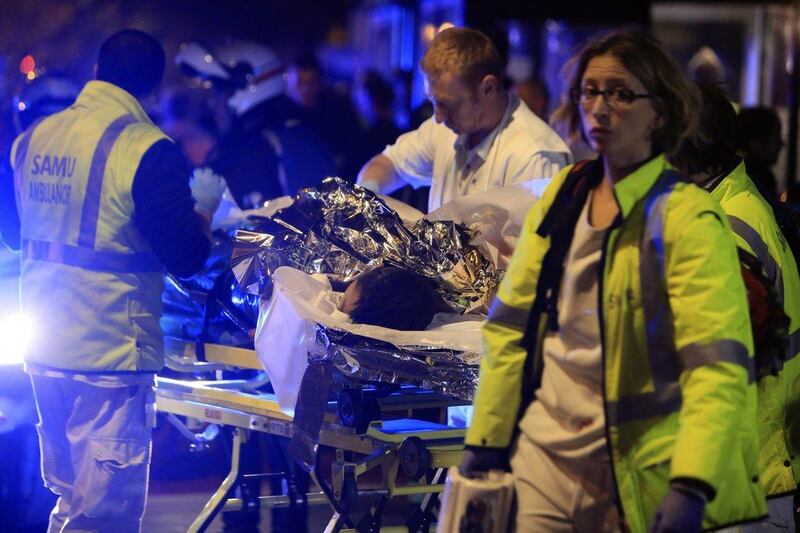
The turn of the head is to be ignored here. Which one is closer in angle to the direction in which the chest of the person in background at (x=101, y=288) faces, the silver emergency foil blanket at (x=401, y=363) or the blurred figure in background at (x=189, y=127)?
the blurred figure in background

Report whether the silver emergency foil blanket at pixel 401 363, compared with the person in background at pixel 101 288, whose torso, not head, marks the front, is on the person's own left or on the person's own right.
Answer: on the person's own right

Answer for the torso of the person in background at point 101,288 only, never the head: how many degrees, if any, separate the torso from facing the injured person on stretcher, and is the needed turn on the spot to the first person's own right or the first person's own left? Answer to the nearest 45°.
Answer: approximately 90° to the first person's own right

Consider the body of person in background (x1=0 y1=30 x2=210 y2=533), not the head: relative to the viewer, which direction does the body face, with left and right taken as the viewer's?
facing away from the viewer and to the right of the viewer

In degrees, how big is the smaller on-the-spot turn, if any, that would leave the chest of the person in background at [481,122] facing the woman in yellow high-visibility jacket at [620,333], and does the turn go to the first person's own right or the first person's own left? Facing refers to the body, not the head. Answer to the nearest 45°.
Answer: approximately 45° to the first person's own left

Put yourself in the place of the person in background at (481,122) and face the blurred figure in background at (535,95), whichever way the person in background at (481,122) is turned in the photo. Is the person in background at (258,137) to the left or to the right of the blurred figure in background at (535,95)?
left

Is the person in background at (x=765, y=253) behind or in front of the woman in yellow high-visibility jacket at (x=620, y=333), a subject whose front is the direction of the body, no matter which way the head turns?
behind
